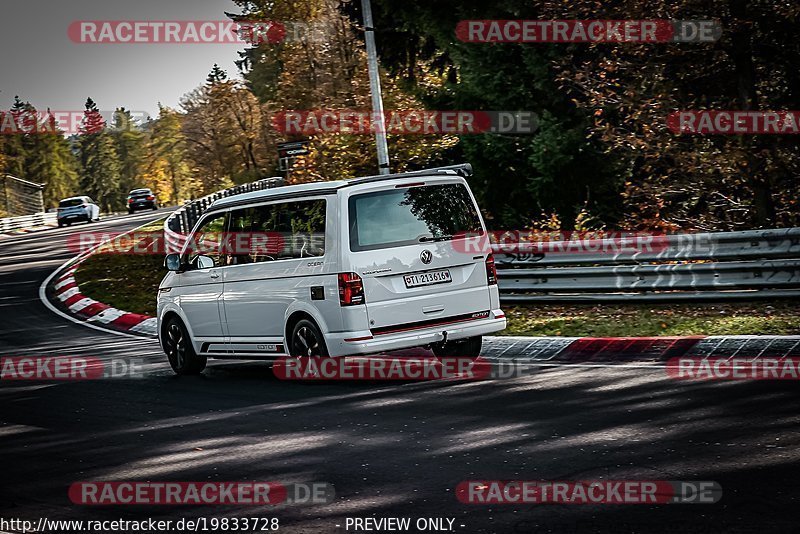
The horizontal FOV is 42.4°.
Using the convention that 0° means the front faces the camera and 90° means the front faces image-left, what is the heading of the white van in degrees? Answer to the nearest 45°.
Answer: approximately 135°

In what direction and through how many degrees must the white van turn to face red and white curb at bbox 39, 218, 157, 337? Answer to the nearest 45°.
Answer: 0° — it already faces it

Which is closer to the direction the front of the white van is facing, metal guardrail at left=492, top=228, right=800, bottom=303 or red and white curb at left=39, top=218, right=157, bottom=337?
the red and white curb

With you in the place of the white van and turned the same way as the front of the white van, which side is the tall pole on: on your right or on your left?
on your right

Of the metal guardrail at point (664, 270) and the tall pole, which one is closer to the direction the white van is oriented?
the tall pole

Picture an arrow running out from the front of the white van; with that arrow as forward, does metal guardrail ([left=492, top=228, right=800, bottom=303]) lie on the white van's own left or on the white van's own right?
on the white van's own right
